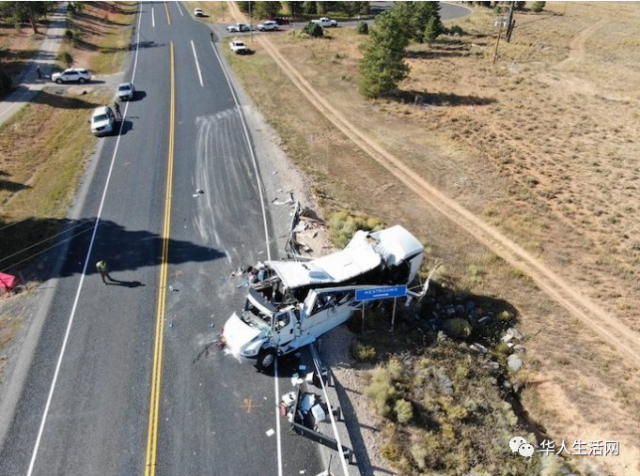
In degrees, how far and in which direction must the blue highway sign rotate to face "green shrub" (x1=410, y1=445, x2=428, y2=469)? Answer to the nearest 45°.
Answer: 0° — it already faces it

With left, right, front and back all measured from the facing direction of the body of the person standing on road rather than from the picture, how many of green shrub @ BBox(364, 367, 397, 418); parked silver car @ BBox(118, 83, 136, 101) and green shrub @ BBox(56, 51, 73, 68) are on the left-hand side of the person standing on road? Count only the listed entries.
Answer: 2

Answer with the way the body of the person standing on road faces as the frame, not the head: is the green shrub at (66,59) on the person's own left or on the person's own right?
on the person's own left

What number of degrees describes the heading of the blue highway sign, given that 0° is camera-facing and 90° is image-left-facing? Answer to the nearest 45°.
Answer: approximately 0°

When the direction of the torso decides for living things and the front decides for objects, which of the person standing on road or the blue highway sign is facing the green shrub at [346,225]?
the person standing on road

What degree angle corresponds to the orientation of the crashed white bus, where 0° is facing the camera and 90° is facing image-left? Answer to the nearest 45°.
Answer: approximately 45°

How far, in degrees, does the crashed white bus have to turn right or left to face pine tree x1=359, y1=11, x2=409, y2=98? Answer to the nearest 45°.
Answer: approximately 135° to its right

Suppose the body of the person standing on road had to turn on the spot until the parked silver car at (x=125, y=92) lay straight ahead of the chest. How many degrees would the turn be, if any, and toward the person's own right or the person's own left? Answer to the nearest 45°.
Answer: approximately 90° to the person's own left
